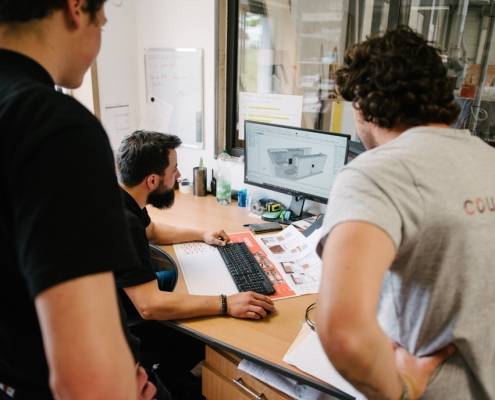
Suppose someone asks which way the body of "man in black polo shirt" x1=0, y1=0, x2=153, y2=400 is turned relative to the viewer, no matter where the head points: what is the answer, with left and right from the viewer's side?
facing away from the viewer and to the right of the viewer

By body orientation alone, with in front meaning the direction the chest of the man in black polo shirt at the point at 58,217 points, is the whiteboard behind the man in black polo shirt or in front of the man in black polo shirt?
in front

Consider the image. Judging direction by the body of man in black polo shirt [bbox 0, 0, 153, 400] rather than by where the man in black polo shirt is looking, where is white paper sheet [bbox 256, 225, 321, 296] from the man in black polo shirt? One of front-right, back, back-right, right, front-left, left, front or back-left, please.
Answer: front

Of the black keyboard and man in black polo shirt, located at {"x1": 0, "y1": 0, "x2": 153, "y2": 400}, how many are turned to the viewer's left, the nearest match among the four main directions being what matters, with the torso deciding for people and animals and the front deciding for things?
1

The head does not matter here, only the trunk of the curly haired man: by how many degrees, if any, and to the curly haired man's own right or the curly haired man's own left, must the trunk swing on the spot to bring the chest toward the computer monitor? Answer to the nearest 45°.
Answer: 0° — they already face it

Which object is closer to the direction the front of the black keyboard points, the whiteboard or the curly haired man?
the whiteboard

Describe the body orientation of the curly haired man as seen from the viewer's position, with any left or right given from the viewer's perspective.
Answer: facing away from the viewer and to the left of the viewer

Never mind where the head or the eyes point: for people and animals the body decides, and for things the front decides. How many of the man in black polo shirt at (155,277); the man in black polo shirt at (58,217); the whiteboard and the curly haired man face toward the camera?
1

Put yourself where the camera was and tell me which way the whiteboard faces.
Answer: facing the viewer

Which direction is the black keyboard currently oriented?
to the viewer's left

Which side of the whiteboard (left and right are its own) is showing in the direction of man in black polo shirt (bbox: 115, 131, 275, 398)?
front

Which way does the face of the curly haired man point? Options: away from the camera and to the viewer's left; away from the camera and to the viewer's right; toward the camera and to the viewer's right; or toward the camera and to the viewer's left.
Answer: away from the camera and to the viewer's left

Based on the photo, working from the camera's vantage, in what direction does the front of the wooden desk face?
facing the viewer and to the left of the viewer

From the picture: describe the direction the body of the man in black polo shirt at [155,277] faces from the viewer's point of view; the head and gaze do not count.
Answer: to the viewer's right

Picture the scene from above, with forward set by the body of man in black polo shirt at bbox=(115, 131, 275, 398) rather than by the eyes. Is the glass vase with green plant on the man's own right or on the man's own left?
on the man's own left

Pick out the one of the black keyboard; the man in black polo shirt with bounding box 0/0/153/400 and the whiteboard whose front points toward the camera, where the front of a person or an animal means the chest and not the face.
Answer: the whiteboard
